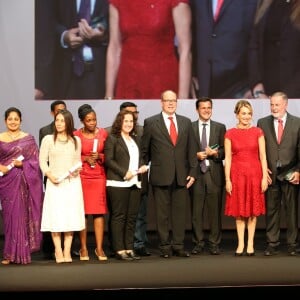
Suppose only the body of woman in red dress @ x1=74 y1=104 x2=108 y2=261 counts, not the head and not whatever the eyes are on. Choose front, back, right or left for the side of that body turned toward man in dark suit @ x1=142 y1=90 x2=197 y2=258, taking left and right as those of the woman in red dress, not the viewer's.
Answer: left

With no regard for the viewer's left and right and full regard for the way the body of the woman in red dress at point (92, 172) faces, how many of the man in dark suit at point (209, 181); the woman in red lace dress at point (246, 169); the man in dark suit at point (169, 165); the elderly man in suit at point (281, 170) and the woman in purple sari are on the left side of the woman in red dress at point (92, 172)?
4

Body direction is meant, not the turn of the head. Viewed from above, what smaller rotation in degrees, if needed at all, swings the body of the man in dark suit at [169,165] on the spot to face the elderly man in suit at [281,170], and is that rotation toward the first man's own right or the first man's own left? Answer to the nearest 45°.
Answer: approximately 90° to the first man's own left

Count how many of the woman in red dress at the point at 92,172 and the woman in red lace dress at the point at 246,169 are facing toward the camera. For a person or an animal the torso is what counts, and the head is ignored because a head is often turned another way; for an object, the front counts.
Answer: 2

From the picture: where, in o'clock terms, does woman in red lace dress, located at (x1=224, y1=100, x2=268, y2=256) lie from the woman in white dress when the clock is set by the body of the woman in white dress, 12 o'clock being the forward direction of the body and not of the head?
The woman in red lace dress is roughly at 9 o'clock from the woman in white dress.
